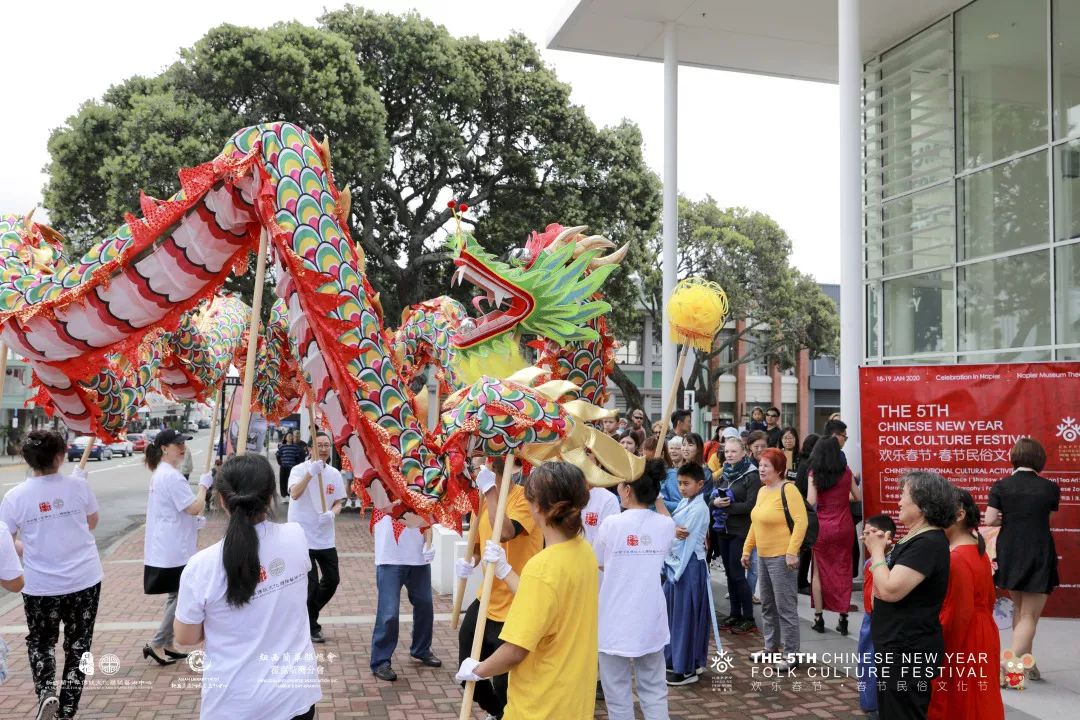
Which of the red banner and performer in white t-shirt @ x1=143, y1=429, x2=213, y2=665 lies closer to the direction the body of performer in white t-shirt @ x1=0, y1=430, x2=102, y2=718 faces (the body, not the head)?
the performer in white t-shirt

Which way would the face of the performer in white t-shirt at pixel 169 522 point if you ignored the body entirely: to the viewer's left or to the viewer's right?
to the viewer's right

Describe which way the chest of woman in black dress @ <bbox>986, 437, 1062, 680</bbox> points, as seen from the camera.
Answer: away from the camera

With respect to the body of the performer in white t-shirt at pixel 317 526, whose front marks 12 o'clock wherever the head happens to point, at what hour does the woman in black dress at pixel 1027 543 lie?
The woman in black dress is roughly at 10 o'clock from the performer in white t-shirt.

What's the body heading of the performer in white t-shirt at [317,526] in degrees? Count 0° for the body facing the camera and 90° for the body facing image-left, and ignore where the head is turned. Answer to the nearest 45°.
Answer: approximately 0°

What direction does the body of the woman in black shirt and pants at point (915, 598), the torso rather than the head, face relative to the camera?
to the viewer's left

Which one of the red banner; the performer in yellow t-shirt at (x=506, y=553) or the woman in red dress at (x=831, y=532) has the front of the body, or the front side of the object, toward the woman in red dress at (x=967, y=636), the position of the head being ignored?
the red banner

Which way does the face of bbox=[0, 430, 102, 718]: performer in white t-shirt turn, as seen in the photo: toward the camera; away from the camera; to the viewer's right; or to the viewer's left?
away from the camera

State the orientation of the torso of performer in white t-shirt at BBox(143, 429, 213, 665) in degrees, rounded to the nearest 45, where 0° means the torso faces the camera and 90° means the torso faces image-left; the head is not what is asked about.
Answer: approximately 270°

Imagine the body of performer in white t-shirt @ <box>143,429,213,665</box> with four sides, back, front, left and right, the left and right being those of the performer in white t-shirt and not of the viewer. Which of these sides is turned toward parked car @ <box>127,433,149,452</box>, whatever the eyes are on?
left
